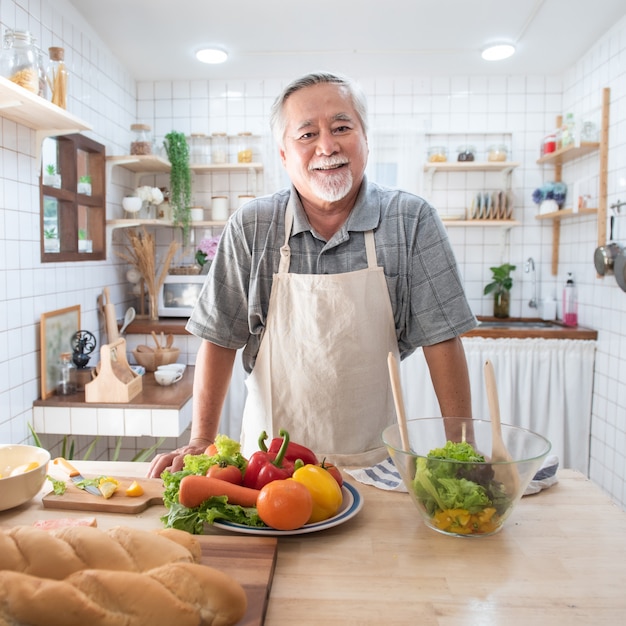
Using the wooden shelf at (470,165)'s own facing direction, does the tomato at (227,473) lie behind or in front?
in front

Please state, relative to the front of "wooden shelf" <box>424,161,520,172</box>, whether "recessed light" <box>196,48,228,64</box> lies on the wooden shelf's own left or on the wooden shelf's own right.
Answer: on the wooden shelf's own right

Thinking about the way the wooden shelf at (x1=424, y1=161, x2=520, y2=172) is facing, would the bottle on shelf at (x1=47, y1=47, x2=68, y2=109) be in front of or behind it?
in front

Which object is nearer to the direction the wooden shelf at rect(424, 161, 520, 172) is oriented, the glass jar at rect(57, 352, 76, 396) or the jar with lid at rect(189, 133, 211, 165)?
the glass jar

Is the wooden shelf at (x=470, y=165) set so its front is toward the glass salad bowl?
yes

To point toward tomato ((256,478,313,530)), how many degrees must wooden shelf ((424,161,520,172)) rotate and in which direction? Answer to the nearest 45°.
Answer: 0° — it already faces it

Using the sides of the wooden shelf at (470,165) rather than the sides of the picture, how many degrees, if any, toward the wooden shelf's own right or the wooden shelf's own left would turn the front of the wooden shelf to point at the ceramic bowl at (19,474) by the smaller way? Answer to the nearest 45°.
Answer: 0° — it already faces it

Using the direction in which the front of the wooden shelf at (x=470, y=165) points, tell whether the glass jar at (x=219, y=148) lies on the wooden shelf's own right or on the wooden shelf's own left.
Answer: on the wooden shelf's own right

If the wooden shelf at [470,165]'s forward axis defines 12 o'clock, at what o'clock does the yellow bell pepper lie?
The yellow bell pepper is roughly at 12 o'clock from the wooden shelf.

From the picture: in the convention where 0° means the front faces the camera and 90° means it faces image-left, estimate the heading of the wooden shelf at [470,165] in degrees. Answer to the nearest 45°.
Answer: approximately 0°

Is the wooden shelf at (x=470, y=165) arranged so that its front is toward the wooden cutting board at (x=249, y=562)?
yes

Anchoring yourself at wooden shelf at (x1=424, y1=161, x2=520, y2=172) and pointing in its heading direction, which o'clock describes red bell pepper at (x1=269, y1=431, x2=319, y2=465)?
The red bell pepper is roughly at 12 o'clock from the wooden shelf.

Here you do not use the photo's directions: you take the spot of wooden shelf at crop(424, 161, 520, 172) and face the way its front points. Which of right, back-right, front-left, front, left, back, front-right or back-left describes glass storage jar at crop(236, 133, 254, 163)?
right
